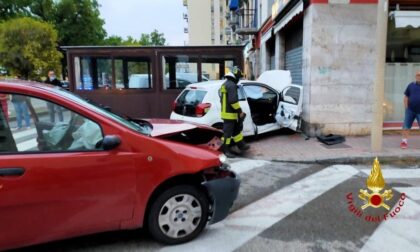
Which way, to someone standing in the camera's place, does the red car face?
facing to the right of the viewer

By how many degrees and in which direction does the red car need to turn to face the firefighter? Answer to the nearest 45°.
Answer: approximately 45° to its left

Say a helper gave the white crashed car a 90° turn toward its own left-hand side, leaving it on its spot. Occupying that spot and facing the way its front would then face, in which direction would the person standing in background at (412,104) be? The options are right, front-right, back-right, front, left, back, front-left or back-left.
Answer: back-right

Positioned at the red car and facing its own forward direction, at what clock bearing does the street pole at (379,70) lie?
The street pole is roughly at 11 o'clock from the red car.

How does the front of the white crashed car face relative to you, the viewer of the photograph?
facing away from the viewer and to the right of the viewer

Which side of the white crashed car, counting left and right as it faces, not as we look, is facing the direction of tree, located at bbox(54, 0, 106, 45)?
left

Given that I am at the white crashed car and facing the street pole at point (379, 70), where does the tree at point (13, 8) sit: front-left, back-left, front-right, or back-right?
back-left
